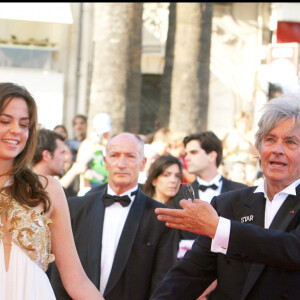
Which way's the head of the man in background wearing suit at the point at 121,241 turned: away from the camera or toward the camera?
toward the camera

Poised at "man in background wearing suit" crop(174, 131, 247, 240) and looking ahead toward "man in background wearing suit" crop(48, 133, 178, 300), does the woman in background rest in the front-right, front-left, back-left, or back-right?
front-right

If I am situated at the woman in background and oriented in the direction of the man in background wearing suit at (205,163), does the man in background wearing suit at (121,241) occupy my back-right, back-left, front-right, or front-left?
back-right

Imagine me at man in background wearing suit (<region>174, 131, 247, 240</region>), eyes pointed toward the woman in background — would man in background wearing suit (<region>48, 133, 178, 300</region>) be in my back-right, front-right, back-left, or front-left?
front-left
